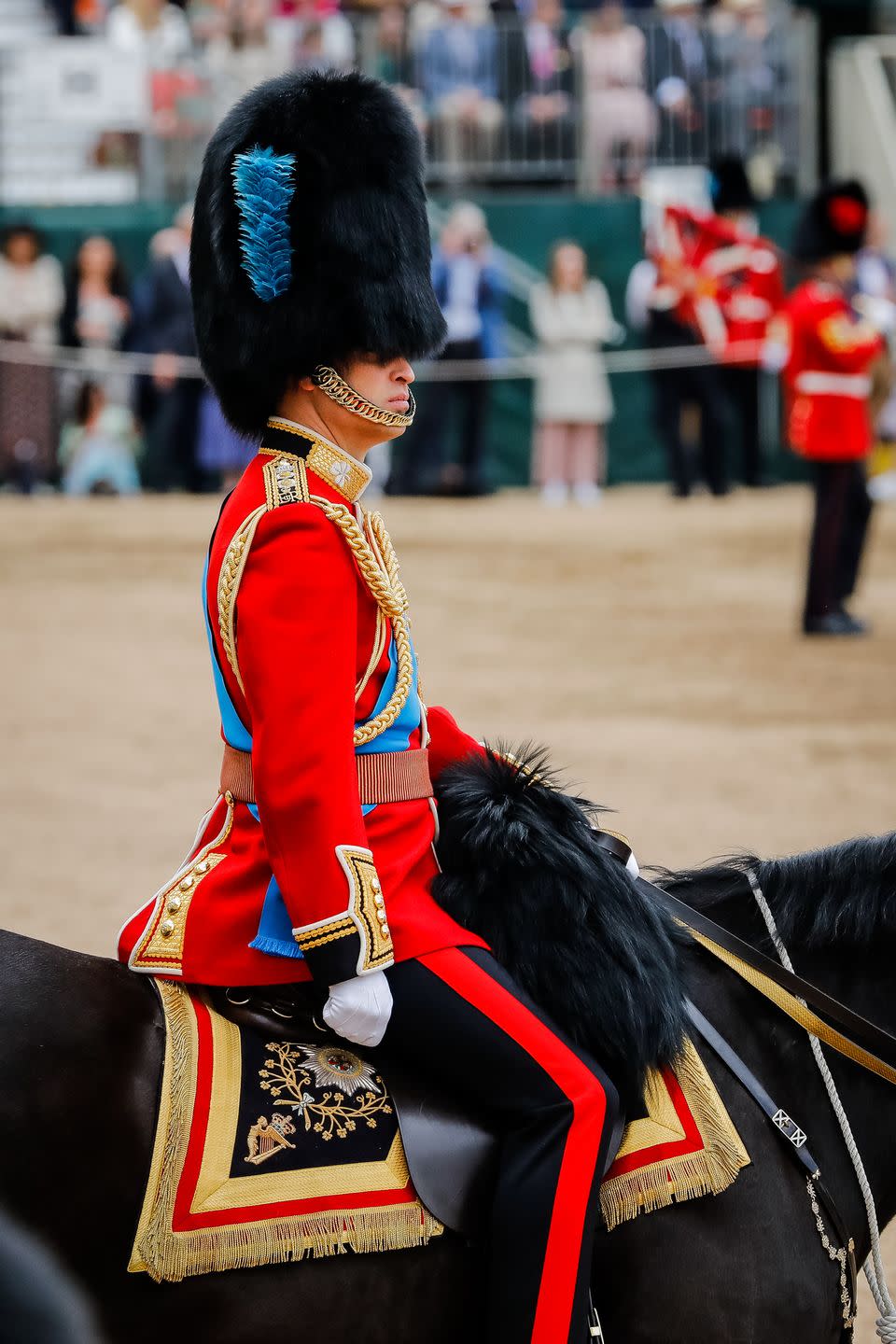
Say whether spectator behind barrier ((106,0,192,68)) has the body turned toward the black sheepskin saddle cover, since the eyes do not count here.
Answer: yes

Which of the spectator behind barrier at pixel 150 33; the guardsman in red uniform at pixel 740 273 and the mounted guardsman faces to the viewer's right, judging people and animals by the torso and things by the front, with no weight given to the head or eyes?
the mounted guardsman

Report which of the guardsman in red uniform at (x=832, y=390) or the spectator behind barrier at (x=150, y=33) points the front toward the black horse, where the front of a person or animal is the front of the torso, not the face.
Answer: the spectator behind barrier

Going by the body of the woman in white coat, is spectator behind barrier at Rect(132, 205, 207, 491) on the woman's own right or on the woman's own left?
on the woman's own right

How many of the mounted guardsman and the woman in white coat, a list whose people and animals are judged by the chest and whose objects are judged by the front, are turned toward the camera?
1
